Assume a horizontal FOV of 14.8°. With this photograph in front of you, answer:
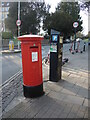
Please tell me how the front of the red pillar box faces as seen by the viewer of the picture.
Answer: facing the viewer
